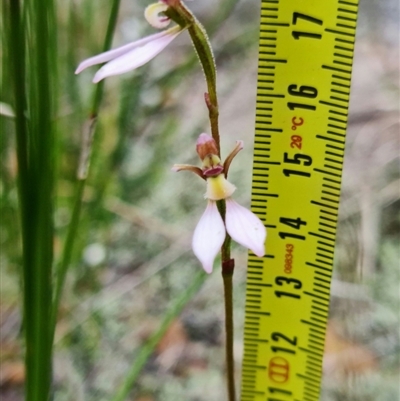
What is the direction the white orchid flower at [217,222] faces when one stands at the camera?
facing the viewer

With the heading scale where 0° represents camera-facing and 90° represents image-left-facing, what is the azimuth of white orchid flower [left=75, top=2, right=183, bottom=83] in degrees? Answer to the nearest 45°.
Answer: approximately 90°

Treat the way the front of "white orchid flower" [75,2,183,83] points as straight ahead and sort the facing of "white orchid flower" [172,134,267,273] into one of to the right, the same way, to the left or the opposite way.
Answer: to the left

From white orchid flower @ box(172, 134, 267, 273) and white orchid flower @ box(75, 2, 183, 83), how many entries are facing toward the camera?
1

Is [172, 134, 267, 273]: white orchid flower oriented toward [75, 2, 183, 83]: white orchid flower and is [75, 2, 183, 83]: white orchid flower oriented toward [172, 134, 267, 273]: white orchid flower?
no

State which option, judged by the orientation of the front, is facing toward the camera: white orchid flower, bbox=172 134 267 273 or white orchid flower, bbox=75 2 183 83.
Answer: white orchid flower, bbox=172 134 267 273
